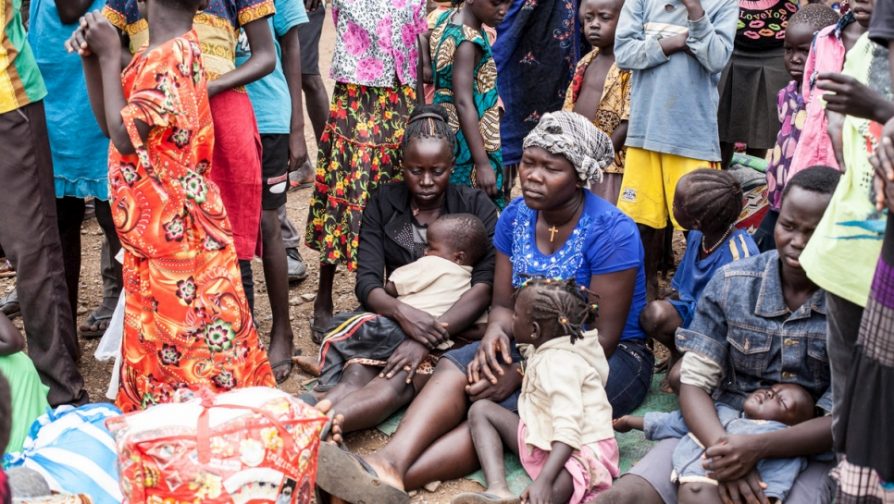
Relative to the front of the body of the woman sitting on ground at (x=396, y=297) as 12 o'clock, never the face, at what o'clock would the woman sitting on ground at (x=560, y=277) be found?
the woman sitting on ground at (x=560, y=277) is roughly at 10 o'clock from the woman sitting on ground at (x=396, y=297).

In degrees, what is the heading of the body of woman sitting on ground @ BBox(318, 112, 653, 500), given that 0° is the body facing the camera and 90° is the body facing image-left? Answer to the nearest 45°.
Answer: approximately 45°

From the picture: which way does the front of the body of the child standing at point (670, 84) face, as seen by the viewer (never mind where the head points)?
toward the camera

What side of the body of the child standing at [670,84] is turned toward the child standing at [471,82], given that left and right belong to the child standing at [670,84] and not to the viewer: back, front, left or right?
right

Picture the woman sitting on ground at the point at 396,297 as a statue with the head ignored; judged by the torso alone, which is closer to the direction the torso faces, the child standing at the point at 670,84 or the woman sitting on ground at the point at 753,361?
the woman sitting on ground

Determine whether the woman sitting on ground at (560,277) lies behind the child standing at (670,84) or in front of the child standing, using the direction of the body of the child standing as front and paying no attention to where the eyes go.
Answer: in front

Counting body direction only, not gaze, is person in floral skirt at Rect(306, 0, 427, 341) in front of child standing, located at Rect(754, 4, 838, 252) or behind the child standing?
in front

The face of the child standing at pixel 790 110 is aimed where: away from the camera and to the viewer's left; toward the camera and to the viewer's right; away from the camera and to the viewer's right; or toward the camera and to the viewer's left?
toward the camera and to the viewer's left

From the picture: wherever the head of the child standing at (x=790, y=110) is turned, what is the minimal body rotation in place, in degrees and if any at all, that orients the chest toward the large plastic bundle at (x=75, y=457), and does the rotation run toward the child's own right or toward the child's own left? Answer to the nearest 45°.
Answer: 0° — they already face it

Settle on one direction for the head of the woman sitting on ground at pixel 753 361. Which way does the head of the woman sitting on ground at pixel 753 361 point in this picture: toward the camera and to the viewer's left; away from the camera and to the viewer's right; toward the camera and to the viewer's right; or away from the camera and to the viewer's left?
toward the camera and to the viewer's left
